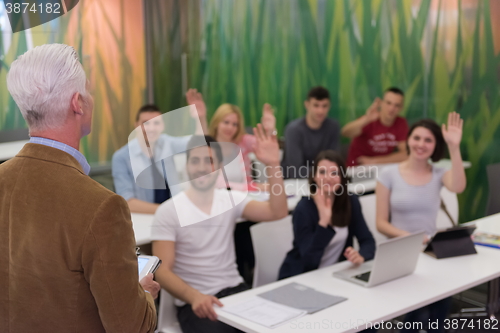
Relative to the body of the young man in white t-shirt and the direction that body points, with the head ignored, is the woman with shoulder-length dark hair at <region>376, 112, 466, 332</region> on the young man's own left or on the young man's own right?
on the young man's own left

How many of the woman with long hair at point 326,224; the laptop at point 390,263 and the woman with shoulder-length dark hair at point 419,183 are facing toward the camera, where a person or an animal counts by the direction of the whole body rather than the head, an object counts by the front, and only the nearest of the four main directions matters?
2

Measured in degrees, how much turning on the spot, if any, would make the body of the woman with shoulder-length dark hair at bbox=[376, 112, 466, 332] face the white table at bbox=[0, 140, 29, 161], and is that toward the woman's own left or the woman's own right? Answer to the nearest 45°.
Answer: approximately 90° to the woman's own right

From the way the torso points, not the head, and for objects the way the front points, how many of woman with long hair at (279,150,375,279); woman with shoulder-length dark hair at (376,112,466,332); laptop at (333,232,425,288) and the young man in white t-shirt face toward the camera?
3

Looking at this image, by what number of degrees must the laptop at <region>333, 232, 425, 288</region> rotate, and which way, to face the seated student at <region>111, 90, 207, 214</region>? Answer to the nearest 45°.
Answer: approximately 45° to its left

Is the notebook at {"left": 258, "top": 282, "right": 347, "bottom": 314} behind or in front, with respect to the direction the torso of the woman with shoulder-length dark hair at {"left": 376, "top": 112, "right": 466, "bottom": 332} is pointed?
in front

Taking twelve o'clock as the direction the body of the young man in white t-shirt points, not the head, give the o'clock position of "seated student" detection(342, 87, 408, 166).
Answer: The seated student is roughly at 7 o'clock from the young man in white t-shirt.

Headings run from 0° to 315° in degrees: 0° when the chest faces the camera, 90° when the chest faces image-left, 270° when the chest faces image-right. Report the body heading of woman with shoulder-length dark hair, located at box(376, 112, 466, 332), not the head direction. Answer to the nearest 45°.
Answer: approximately 0°
